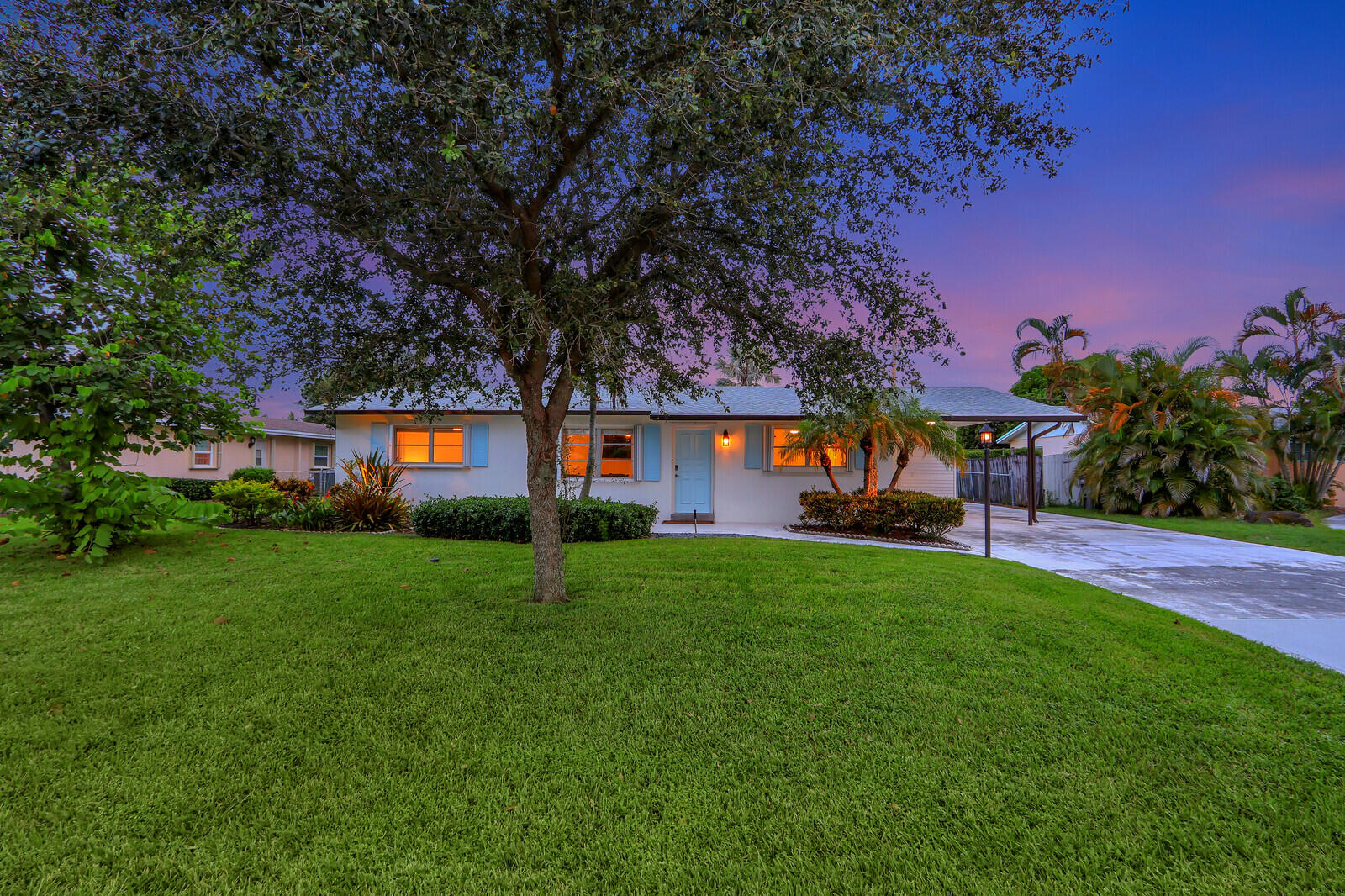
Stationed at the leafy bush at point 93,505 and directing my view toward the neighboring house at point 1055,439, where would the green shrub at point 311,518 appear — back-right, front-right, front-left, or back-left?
front-left

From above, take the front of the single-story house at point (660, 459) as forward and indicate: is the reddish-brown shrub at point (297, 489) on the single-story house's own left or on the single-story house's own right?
on the single-story house's own right

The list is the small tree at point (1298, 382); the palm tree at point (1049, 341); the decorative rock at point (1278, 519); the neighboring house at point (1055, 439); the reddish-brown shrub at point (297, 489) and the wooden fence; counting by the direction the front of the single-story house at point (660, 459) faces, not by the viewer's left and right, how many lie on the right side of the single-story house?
1

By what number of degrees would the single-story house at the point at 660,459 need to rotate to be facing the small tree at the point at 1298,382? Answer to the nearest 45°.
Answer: approximately 90° to its left

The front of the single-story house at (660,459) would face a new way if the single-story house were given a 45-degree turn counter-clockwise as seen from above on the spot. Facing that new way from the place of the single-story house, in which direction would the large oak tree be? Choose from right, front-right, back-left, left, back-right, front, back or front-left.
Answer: front-right

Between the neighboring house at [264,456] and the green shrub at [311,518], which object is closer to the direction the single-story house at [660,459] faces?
the green shrub

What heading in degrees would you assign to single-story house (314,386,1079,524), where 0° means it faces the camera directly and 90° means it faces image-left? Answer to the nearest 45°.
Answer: approximately 0°

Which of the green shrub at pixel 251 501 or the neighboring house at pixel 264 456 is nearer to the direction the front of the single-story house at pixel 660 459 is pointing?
the green shrub

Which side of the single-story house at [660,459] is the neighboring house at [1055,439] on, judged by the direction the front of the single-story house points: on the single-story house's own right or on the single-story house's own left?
on the single-story house's own left

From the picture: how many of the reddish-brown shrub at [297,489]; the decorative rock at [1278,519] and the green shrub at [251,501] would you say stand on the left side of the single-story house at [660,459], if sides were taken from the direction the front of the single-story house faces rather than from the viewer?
1

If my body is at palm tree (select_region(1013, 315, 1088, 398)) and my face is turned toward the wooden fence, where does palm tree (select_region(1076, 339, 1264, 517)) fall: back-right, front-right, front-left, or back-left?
front-left

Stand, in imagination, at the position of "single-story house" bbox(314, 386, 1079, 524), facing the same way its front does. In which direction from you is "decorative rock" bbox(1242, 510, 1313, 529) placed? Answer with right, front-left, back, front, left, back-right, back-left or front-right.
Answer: left

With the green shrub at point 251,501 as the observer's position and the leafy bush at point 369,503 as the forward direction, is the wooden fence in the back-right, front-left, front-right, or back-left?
front-left
